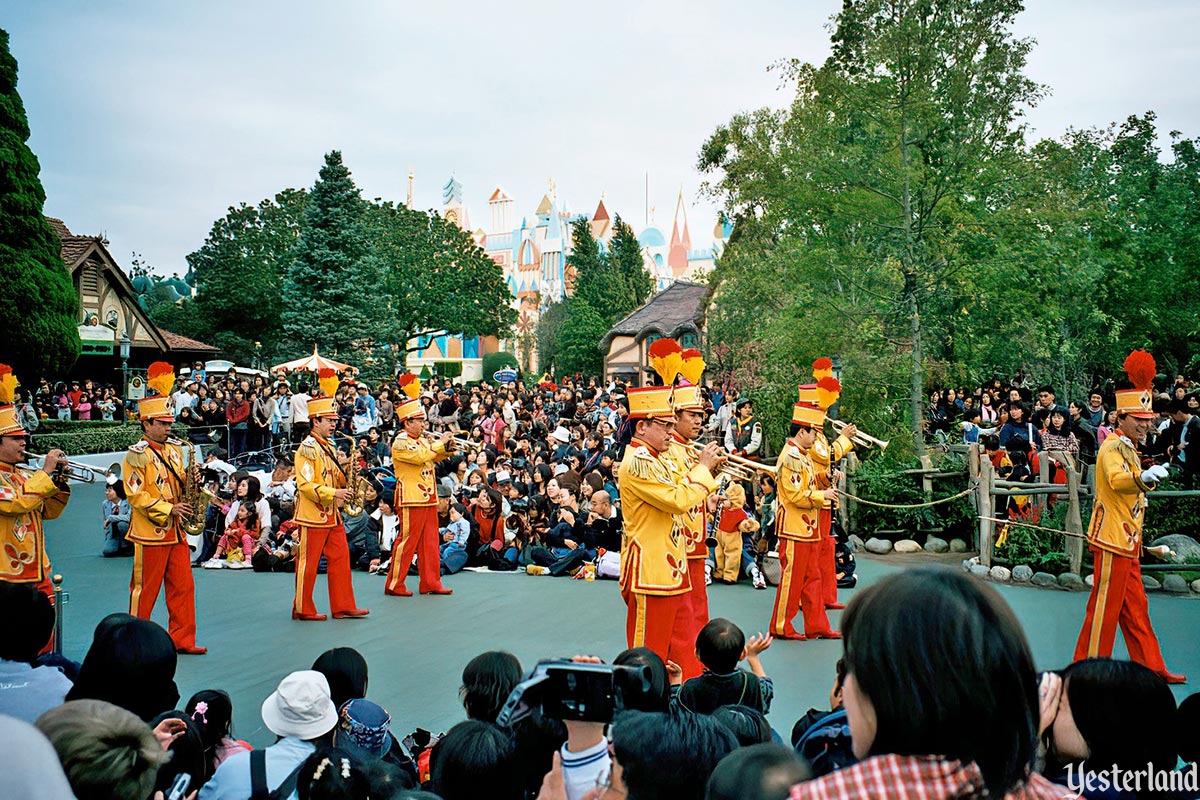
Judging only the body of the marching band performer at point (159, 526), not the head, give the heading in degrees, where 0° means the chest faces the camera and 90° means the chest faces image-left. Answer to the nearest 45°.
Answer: approximately 315°

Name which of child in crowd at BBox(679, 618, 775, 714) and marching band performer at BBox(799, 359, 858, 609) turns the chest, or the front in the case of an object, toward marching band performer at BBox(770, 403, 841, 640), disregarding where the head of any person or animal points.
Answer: the child in crowd

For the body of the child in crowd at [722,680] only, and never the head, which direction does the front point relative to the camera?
away from the camera

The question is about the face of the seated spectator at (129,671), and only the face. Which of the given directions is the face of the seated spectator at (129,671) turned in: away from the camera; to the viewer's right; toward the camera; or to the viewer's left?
away from the camera

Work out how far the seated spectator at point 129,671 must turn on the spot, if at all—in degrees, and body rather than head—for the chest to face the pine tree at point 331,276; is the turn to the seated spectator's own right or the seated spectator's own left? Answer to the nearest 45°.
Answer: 0° — they already face it

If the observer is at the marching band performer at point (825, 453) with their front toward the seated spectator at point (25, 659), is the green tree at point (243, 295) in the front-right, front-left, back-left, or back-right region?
back-right

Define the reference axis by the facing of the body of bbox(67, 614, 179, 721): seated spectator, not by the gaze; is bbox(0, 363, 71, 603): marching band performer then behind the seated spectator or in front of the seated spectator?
in front

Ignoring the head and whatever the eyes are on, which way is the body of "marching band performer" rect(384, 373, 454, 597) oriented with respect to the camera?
to the viewer's right

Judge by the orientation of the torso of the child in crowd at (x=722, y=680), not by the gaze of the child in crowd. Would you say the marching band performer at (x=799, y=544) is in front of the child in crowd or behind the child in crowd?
in front

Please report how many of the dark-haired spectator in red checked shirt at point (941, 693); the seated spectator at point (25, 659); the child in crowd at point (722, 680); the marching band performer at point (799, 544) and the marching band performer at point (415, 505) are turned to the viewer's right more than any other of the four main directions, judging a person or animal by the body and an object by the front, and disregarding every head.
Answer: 2

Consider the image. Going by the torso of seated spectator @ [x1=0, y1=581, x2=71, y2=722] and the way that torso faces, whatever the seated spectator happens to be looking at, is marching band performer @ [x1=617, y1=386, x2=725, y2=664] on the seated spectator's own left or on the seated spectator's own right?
on the seated spectator's own right

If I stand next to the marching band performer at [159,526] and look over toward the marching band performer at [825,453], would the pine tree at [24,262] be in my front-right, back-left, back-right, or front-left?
back-left

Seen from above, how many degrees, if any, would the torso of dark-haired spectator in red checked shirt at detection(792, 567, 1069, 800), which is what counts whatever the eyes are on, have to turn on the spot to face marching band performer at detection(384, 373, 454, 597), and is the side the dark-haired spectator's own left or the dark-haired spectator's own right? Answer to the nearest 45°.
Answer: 0° — they already face them

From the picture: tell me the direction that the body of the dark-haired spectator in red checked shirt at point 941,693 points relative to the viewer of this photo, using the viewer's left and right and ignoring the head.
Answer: facing away from the viewer and to the left of the viewer

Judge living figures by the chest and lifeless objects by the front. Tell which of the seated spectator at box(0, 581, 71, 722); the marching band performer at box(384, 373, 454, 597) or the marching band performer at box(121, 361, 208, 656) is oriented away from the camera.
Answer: the seated spectator

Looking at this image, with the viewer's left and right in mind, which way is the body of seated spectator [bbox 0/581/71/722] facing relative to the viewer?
facing away from the viewer

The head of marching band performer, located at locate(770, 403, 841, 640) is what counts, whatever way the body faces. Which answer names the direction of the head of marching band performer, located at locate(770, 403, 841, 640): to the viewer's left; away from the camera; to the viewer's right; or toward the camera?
to the viewer's right

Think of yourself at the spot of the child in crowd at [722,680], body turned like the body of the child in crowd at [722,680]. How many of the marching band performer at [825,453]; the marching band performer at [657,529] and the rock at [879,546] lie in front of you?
3
